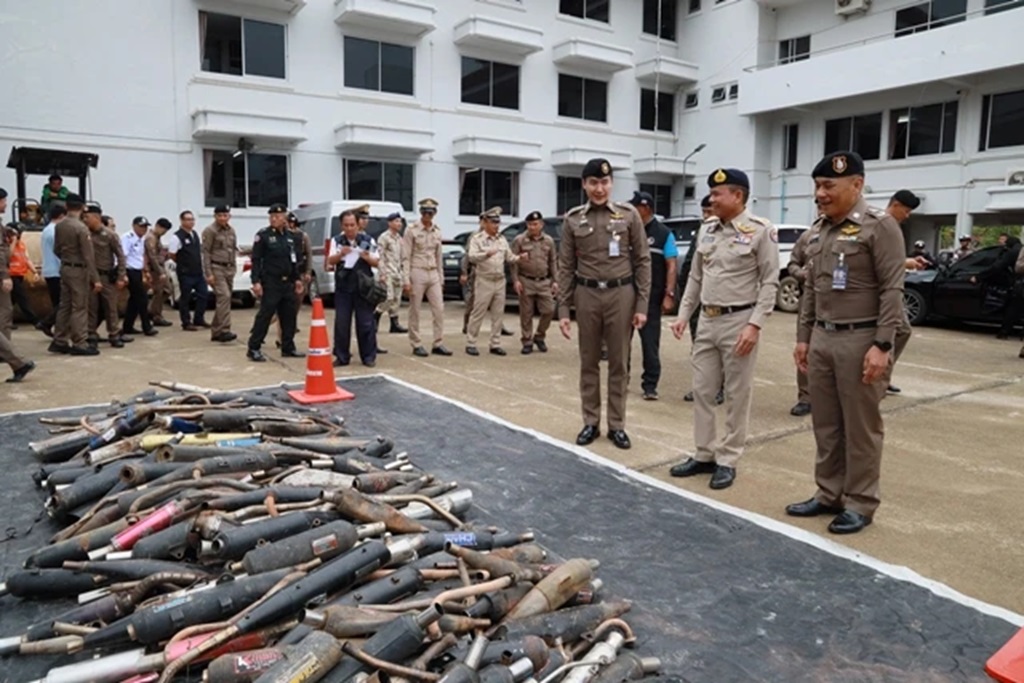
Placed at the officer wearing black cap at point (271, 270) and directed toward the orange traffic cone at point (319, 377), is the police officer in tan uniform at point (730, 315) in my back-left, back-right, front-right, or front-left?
front-left

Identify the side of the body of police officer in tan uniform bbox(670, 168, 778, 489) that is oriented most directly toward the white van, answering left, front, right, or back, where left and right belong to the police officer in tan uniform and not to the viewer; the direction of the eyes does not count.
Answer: right

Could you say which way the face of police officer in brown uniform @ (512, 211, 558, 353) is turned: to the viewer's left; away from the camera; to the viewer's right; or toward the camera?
toward the camera

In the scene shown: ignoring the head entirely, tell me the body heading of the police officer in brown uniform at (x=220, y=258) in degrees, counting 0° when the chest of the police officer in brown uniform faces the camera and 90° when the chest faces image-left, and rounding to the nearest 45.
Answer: approximately 315°

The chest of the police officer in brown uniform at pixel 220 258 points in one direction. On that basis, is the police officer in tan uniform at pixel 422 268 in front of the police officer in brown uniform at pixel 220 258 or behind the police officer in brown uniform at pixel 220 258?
in front

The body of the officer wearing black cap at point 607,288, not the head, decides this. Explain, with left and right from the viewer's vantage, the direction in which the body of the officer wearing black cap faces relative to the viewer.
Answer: facing the viewer

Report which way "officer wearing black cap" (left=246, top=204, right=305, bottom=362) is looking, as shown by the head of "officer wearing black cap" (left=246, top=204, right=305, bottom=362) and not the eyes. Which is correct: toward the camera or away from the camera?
toward the camera

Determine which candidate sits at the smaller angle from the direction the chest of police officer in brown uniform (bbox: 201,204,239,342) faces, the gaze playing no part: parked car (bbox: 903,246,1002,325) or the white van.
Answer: the parked car

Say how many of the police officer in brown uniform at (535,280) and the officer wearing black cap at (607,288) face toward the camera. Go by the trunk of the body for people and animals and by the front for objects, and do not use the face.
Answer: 2

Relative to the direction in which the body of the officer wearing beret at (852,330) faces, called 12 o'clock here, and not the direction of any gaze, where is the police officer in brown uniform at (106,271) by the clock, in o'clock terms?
The police officer in brown uniform is roughly at 2 o'clock from the officer wearing beret.

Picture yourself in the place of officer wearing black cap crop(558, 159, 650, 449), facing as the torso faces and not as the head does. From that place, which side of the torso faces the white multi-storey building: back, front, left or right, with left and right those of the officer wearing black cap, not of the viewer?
back

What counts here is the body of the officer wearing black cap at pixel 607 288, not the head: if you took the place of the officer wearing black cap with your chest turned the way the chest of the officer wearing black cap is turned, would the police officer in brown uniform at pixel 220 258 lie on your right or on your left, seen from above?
on your right

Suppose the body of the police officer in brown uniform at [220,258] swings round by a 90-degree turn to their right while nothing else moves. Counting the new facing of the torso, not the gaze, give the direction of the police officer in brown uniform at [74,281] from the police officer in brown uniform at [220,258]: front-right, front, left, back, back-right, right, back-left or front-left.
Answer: front

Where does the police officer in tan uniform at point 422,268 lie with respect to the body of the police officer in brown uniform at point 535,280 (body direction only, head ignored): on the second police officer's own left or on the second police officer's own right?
on the second police officer's own right

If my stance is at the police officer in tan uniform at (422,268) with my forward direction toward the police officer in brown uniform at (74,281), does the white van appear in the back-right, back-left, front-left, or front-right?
front-right
